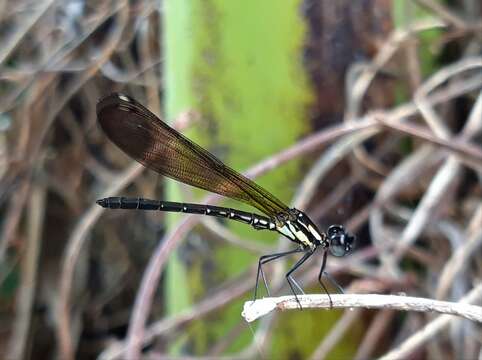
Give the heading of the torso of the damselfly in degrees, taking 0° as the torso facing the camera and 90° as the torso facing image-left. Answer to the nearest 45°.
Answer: approximately 270°
